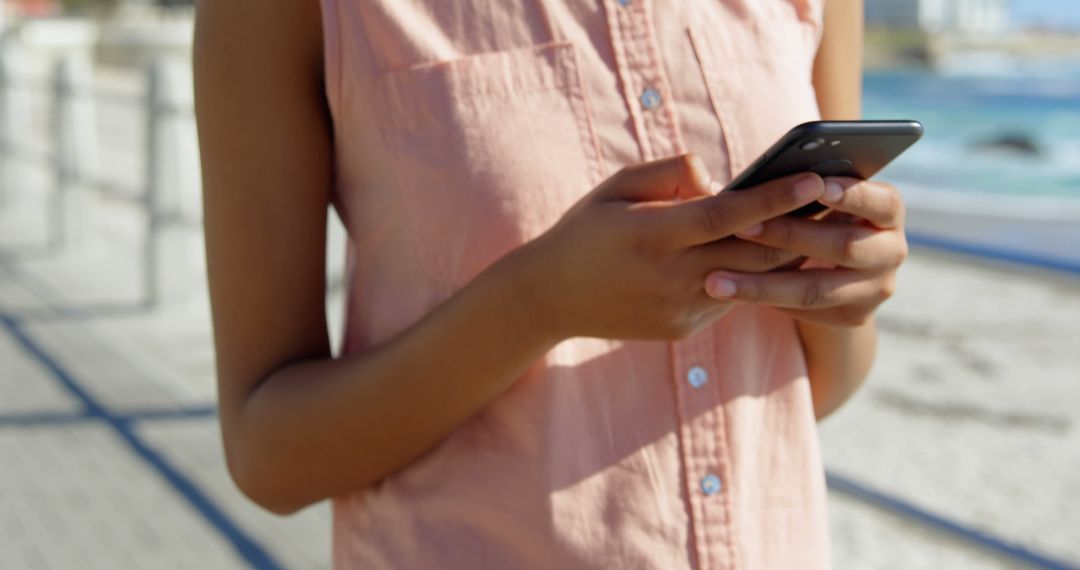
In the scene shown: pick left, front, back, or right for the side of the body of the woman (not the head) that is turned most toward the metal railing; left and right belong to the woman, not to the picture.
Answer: back

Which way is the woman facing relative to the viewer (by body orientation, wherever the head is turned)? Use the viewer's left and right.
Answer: facing the viewer and to the right of the viewer

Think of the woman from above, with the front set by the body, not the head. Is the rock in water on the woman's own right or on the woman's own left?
on the woman's own left
